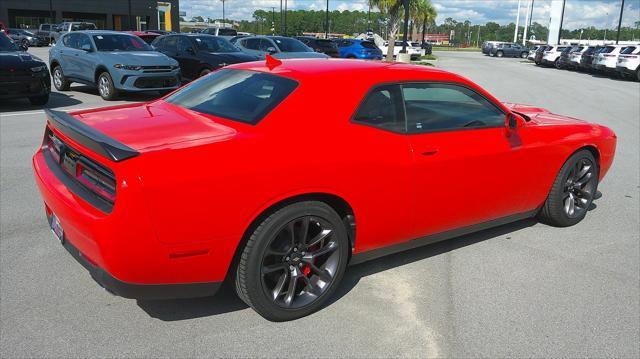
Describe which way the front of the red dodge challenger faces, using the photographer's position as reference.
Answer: facing away from the viewer and to the right of the viewer

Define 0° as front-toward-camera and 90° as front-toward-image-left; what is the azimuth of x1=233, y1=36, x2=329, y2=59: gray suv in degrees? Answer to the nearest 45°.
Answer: approximately 315°

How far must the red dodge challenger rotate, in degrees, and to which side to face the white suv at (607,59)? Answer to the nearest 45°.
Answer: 0° — it already faces it

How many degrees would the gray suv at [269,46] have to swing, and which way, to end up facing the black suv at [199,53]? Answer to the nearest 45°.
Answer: approximately 90° to its right

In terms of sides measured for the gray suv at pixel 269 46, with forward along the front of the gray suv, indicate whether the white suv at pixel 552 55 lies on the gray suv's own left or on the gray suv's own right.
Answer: on the gray suv's own left

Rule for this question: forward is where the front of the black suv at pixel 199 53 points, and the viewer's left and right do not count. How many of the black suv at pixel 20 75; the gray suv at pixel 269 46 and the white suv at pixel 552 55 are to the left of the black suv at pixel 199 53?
2

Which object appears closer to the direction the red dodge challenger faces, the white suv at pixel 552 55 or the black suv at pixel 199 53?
the white suv

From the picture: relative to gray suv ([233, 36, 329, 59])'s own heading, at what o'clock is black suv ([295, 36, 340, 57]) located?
The black suv is roughly at 8 o'clock from the gray suv.
